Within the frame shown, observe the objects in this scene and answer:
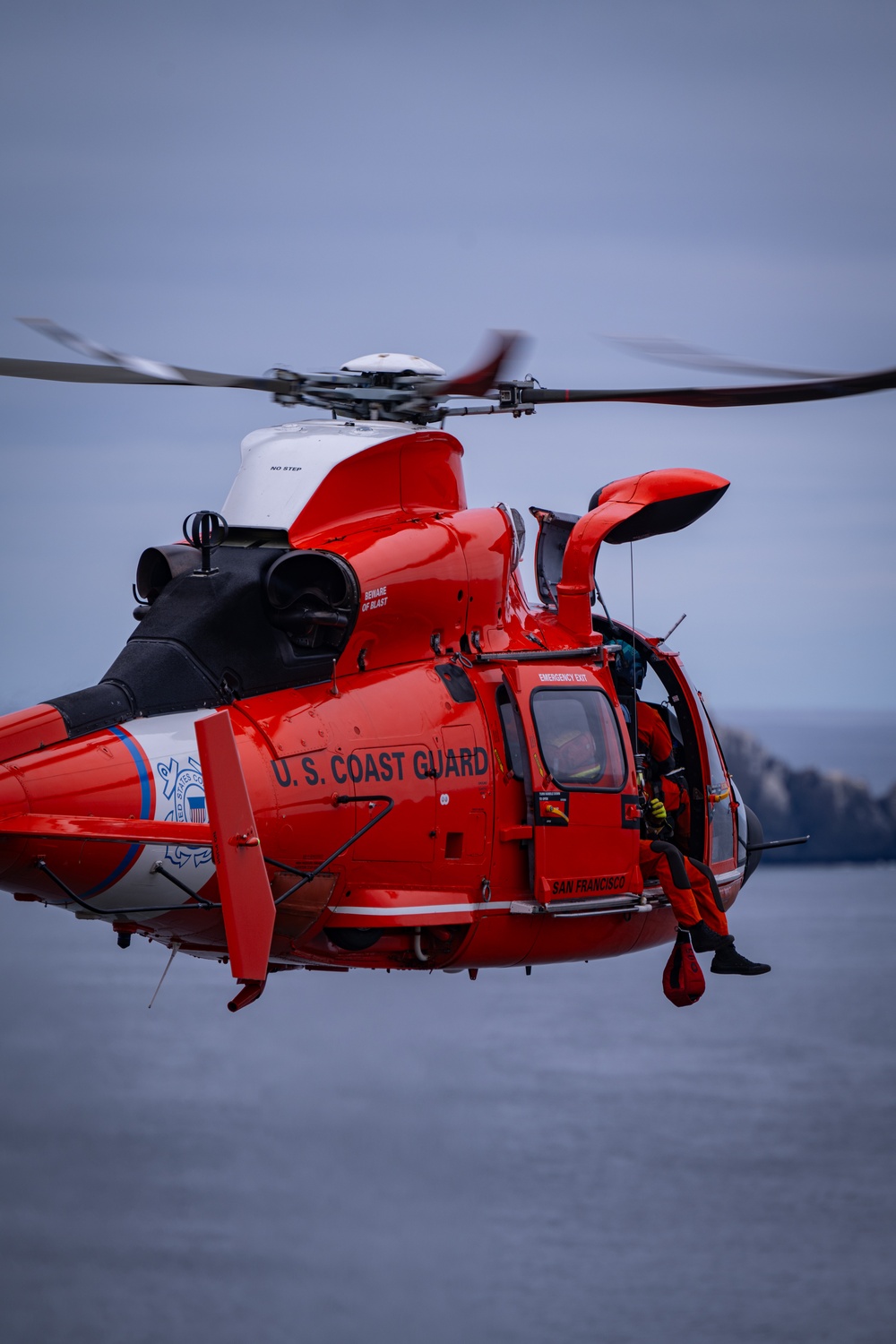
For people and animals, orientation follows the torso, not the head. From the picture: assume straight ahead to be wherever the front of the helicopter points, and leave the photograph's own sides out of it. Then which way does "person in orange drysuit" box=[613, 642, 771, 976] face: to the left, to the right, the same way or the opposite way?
to the right

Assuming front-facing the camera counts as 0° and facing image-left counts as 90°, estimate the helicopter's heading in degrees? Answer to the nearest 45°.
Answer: approximately 225°

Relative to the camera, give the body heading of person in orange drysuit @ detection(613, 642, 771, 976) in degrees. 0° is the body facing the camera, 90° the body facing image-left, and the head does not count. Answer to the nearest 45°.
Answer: approximately 315°
